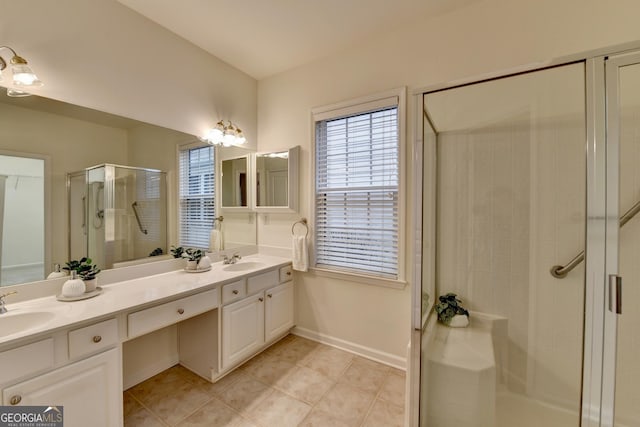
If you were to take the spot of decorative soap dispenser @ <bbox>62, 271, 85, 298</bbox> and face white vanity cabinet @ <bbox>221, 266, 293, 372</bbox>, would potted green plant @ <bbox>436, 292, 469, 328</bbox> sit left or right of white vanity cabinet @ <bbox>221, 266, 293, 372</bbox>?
right

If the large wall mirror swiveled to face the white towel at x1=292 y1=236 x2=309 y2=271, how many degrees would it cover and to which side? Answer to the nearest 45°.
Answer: approximately 45° to its left
